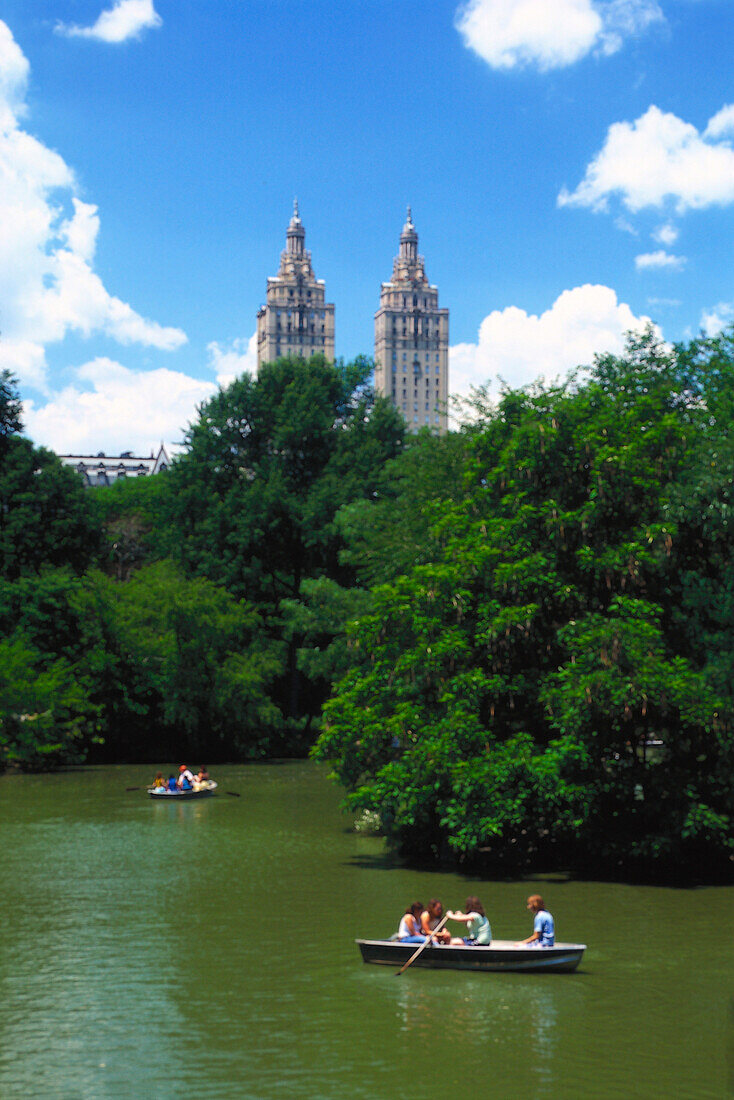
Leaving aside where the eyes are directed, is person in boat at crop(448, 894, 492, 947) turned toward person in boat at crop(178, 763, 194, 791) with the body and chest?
no

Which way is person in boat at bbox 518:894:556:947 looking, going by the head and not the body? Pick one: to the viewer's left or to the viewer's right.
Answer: to the viewer's left

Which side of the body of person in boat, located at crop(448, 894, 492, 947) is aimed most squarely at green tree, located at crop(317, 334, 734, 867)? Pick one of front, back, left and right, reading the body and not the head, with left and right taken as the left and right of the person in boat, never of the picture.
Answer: right

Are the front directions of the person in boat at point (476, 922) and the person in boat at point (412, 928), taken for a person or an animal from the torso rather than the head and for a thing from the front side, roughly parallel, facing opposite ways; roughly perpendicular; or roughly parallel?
roughly parallel, facing opposite ways

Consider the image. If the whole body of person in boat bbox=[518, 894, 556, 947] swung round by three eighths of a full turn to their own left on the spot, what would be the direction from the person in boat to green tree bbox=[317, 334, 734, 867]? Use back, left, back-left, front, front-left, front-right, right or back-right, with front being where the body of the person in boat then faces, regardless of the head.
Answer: back-left

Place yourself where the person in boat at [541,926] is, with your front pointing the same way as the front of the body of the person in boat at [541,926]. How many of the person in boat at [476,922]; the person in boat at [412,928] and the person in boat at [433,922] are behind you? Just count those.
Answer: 0

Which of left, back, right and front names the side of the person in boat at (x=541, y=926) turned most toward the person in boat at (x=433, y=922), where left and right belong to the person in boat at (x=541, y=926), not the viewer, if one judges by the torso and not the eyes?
front

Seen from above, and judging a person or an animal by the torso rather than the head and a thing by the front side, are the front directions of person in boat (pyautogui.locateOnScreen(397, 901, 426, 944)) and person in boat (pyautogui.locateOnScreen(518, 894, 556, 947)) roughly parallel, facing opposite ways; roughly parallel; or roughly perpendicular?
roughly parallel, facing opposite ways

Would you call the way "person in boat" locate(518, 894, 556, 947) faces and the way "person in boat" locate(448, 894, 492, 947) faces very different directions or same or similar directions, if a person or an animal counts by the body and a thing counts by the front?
same or similar directions

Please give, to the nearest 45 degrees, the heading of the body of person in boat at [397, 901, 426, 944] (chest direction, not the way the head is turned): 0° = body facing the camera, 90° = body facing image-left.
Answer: approximately 270°

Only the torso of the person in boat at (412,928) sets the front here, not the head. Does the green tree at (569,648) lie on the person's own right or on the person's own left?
on the person's own left

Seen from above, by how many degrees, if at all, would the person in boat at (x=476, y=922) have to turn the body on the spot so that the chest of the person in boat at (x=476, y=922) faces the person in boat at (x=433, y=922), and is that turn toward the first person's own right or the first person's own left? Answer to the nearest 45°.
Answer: approximately 45° to the first person's own right

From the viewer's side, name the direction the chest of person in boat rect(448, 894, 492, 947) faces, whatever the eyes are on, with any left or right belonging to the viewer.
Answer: facing to the left of the viewer

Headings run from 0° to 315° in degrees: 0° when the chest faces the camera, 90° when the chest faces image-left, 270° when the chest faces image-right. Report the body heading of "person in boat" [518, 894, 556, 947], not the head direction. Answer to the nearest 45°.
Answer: approximately 90°
